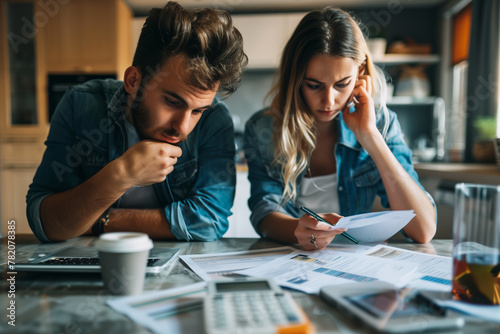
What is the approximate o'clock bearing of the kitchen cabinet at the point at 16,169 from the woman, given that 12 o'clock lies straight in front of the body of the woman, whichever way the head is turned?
The kitchen cabinet is roughly at 4 o'clock from the woman.

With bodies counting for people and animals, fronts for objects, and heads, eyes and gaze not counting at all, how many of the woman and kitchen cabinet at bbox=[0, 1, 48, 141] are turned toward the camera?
2

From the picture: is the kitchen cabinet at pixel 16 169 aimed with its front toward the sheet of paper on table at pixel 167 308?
yes

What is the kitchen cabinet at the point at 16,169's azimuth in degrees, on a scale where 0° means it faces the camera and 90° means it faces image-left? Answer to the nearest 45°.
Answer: approximately 0°
